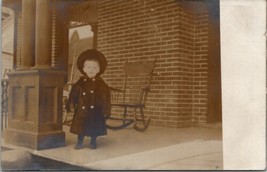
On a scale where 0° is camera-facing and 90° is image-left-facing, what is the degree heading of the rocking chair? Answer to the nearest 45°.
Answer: approximately 45°

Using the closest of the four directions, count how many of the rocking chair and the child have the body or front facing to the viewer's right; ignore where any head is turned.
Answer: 0

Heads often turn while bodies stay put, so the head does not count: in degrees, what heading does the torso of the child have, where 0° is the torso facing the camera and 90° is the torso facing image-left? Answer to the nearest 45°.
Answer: approximately 0°
